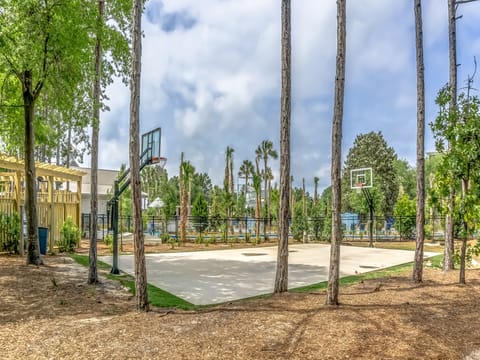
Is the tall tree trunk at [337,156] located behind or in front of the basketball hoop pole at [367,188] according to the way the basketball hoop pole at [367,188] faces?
in front

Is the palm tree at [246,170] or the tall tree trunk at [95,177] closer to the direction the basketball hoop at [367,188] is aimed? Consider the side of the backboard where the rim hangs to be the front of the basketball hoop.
the tall tree trunk

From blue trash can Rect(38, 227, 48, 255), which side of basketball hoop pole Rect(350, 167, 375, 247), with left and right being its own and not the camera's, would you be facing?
front

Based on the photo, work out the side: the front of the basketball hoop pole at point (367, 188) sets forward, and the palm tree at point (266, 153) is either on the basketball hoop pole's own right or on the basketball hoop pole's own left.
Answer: on the basketball hoop pole's own right

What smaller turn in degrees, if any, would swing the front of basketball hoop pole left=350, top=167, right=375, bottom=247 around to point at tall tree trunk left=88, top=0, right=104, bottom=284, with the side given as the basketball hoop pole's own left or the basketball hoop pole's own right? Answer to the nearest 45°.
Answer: approximately 45° to the basketball hoop pole's own left

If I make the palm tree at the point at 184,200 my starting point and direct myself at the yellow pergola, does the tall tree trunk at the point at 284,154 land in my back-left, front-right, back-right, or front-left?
front-left

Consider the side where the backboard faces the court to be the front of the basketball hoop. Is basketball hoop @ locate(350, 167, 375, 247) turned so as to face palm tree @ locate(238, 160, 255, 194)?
no

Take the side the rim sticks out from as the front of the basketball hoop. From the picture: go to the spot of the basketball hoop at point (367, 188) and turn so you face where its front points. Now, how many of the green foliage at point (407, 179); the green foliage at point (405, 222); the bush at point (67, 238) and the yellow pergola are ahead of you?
2

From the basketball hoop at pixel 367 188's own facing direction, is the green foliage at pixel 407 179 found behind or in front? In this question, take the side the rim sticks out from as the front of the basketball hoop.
behind

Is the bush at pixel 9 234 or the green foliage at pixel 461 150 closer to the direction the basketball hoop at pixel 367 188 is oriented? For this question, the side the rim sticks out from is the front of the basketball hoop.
the bush

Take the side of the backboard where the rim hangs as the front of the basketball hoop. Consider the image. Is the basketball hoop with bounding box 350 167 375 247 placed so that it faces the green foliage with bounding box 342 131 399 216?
no

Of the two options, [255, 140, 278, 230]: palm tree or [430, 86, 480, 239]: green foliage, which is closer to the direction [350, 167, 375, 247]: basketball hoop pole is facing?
the green foliage

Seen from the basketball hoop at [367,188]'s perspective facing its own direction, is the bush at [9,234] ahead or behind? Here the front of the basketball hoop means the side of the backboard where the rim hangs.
ahead

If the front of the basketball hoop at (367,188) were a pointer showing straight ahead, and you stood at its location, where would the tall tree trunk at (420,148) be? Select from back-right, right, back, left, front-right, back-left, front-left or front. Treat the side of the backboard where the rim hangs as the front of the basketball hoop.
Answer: front-left

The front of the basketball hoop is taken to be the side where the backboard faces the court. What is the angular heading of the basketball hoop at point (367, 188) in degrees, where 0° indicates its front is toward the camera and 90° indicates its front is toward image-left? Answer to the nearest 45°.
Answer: approximately 45°

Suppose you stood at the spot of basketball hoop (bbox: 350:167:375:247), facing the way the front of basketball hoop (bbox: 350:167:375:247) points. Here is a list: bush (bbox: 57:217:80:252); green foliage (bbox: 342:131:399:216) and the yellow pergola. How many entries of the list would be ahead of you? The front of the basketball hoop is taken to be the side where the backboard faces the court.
2
